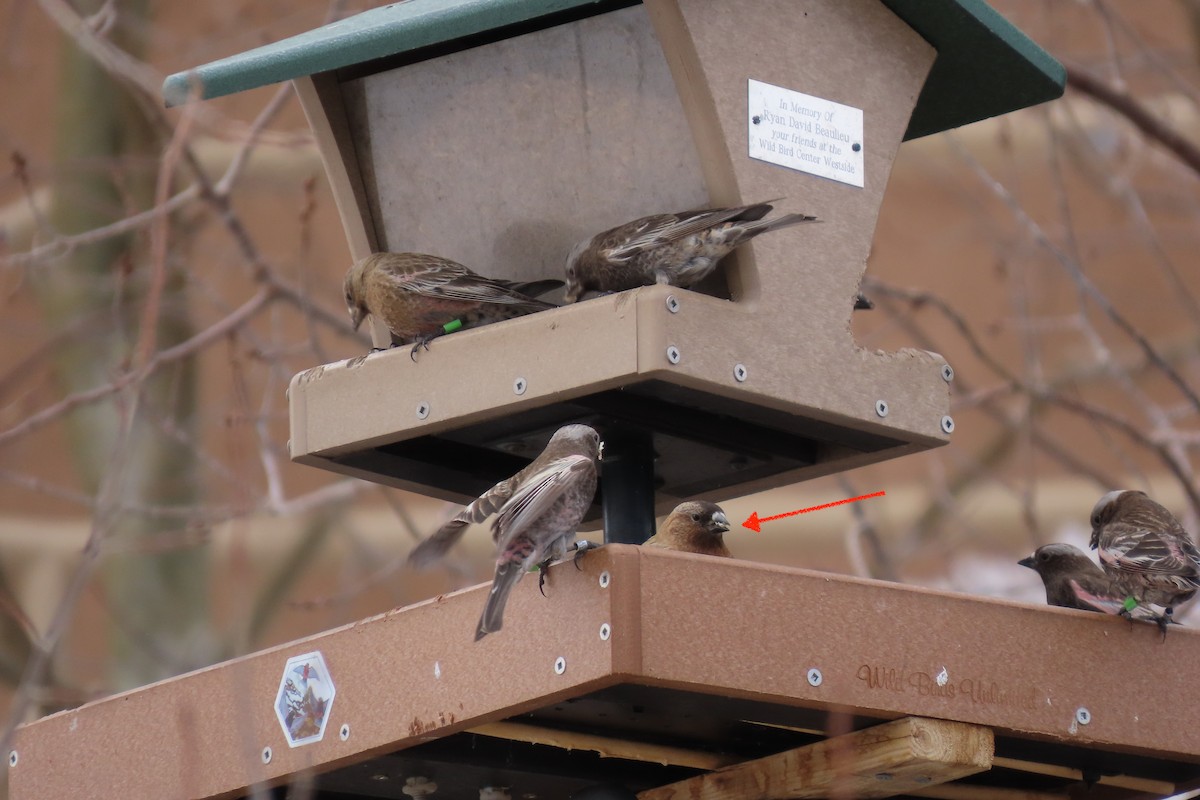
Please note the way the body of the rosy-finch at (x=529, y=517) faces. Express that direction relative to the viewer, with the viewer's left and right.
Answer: facing away from the viewer and to the right of the viewer

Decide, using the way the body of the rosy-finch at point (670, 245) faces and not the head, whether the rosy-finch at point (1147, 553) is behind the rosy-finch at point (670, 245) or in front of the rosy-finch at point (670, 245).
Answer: behind

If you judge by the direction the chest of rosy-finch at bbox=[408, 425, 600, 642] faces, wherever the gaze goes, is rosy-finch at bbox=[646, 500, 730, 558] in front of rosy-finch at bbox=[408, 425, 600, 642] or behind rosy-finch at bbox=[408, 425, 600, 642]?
in front

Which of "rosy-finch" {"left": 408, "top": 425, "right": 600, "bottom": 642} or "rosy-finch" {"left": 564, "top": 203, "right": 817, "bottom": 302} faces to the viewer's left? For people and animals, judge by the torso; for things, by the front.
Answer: "rosy-finch" {"left": 564, "top": 203, "right": 817, "bottom": 302}

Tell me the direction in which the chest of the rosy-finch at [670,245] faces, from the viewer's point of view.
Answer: to the viewer's left
